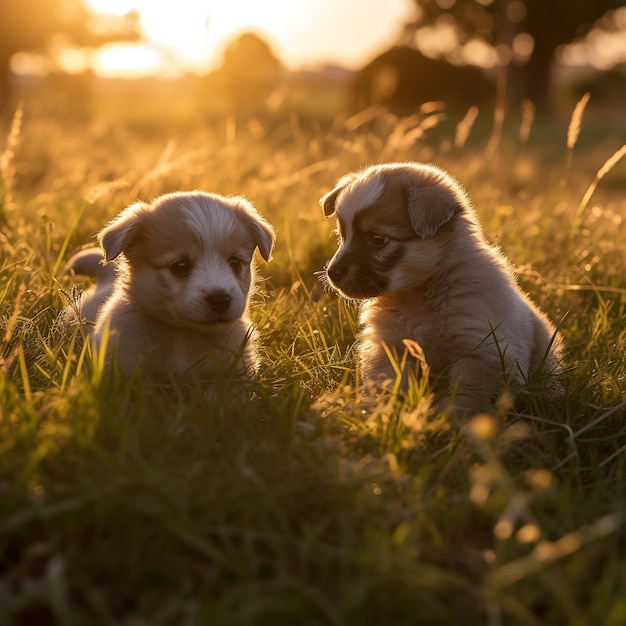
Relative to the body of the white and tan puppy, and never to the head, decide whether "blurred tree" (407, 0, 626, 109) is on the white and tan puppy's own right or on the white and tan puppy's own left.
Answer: on the white and tan puppy's own left

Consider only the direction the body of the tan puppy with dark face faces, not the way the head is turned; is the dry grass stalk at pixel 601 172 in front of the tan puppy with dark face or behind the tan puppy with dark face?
behind

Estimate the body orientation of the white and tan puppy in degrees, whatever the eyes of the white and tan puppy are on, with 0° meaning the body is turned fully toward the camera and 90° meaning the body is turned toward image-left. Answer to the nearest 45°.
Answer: approximately 315°

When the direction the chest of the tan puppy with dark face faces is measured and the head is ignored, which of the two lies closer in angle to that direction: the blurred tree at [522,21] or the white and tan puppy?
the white and tan puppy

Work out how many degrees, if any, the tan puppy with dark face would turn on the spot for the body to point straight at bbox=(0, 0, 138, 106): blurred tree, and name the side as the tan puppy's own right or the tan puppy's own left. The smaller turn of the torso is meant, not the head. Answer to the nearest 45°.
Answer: approximately 90° to the tan puppy's own right

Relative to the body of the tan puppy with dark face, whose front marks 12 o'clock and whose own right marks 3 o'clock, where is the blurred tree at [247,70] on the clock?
The blurred tree is roughly at 4 o'clock from the tan puppy with dark face.

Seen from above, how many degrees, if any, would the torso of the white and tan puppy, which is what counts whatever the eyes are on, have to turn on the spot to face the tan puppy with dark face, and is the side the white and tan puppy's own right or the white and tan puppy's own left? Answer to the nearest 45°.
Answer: approximately 45° to the white and tan puppy's own left

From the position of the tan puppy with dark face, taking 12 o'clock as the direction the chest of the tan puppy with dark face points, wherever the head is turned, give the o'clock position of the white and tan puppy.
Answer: The white and tan puppy is roughly at 1 o'clock from the tan puppy with dark face.

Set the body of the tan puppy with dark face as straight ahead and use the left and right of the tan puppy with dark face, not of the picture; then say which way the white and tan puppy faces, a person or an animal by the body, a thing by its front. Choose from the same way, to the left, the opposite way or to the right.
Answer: to the left

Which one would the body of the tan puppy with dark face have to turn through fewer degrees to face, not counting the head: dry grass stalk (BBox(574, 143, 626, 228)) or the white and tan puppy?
the white and tan puppy

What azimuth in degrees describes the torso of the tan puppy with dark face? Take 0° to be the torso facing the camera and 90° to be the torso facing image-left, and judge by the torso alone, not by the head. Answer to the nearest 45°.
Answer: approximately 45°
